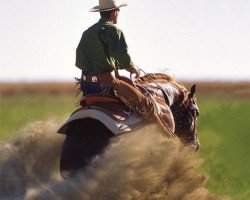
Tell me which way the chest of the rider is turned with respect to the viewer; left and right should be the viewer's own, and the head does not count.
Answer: facing away from the viewer and to the right of the viewer
